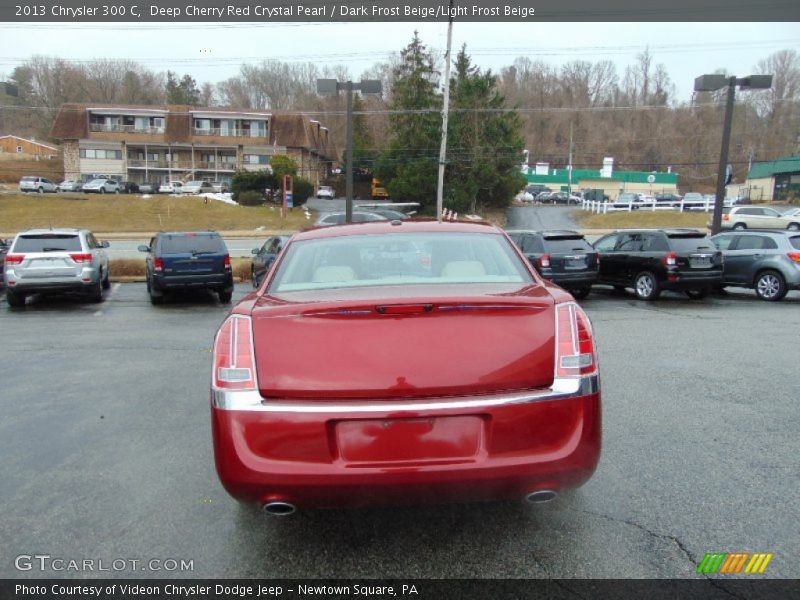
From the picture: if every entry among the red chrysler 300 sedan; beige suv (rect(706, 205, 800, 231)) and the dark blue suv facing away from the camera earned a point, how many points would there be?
2

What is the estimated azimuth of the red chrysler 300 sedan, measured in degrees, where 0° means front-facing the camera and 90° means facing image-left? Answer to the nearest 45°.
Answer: approximately 180°

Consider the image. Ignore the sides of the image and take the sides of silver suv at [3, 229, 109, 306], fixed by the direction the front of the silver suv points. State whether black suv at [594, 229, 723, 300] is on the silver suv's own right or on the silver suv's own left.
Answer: on the silver suv's own right

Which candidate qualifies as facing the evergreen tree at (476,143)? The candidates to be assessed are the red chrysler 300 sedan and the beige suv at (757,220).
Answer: the red chrysler 300 sedan

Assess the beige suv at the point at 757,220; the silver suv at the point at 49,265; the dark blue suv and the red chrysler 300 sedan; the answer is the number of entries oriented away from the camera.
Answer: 3

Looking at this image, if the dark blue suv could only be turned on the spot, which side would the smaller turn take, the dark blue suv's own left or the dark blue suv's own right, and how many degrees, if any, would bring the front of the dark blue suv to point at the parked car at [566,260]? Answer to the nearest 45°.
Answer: approximately 90° to the dark blue suv's own right

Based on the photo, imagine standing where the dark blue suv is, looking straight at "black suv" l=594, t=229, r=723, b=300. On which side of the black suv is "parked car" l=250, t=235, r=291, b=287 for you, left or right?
left

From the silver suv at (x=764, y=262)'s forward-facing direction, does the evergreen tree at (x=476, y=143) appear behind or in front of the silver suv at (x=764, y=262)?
in front

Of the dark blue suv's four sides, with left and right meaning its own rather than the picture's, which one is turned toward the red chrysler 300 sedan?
back

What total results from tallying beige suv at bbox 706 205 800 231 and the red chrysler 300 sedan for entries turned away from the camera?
1

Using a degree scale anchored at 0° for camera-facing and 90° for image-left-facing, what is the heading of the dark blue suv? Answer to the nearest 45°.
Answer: approximately 180°

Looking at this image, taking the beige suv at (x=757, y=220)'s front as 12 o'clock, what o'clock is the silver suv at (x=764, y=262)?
The silver suv is roughly at 3 o'clock from the beige suv.

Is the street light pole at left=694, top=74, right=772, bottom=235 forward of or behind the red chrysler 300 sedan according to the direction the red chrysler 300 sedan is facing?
forward

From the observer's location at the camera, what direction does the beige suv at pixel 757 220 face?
facing to the right of the viewer

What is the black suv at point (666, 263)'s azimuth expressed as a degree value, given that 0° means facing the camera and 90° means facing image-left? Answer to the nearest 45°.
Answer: approximately 135°
